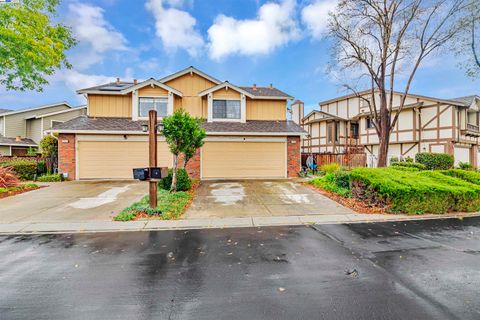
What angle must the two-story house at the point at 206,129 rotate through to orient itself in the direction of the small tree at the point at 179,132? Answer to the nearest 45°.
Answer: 0° — it already faces it

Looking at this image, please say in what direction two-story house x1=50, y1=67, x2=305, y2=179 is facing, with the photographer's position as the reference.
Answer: facing the viewer

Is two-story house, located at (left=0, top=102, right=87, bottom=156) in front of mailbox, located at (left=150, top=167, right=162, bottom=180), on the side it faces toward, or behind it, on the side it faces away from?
behind

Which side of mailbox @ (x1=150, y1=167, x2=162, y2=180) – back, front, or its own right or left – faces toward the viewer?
front

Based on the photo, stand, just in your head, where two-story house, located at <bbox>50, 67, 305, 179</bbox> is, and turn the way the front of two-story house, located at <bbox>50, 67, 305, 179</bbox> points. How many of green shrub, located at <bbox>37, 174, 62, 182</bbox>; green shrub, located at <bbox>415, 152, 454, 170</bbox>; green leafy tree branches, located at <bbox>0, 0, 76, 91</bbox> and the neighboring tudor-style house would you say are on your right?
2

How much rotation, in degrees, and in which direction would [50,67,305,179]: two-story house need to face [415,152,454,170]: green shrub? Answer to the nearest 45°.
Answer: approximately 90° to its left

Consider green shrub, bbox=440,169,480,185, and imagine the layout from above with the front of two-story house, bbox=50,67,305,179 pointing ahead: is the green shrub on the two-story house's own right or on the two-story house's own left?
on the two-story house's own left

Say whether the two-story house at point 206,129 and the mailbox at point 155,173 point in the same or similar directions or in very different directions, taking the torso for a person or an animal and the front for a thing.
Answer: same or similar directions

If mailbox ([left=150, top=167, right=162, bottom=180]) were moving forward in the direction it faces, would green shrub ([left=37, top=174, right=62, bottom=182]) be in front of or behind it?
behind

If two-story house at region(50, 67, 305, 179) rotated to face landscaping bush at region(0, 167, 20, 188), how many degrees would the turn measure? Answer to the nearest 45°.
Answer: approximately 90° to its right

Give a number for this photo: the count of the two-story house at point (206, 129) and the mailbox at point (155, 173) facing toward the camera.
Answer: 2

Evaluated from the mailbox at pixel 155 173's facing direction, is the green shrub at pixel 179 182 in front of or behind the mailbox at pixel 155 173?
behind

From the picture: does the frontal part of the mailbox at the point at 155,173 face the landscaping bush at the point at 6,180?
no
